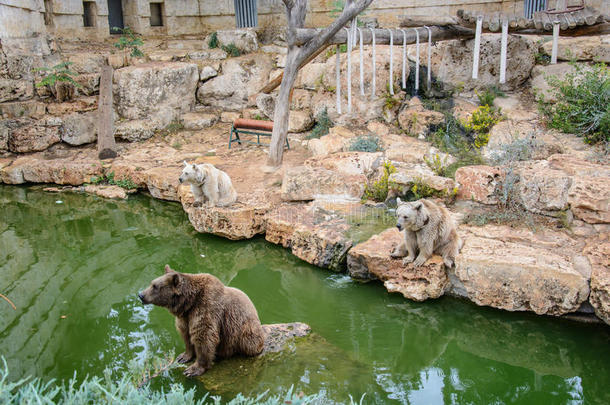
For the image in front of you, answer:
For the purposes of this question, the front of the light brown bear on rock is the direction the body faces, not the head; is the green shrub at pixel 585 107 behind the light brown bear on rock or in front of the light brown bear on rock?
behind

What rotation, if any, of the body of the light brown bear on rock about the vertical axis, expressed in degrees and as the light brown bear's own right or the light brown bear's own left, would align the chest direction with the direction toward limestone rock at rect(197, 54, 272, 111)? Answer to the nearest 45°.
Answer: approximately 90° to the light brown bear's own right

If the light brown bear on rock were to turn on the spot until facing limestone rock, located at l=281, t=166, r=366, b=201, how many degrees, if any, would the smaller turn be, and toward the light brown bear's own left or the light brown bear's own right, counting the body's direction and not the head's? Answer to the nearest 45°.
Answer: approximately 90° to the light brown bear's own right

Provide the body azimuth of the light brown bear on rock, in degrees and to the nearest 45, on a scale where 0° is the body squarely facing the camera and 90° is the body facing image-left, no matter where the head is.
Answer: approximately 45°

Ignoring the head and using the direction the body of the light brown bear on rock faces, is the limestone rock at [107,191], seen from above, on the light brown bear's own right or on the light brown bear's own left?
on the light brown bear's own right

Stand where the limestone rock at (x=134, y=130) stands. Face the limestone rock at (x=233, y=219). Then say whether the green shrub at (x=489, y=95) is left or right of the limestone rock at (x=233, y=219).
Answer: left

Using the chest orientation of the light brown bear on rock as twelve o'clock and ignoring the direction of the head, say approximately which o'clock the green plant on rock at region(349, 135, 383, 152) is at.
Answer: The green plant on rock is roughly at 4 o'clock from the light brown bear on rock.

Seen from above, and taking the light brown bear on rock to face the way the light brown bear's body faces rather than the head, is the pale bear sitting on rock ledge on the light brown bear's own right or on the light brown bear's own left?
on the light brown bear's own right

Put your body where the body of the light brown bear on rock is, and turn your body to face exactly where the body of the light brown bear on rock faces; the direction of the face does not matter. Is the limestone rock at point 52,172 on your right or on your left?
on your right

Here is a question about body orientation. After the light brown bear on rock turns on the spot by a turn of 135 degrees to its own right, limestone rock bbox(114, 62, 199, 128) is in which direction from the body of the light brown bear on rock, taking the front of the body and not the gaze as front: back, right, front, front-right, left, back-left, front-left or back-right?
front-left

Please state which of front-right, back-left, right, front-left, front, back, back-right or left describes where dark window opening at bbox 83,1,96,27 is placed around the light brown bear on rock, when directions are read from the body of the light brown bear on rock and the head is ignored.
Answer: right
